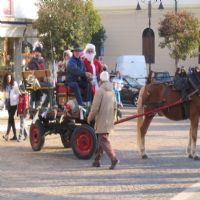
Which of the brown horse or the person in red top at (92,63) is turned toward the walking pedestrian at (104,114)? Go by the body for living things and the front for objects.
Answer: the person in red top

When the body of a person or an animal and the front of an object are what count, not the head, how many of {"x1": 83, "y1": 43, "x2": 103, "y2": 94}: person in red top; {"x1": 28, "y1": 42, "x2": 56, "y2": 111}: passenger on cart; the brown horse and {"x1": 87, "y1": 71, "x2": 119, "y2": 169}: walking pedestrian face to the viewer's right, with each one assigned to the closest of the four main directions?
1

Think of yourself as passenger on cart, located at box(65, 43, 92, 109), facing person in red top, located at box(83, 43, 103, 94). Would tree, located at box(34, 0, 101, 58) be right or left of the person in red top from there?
left

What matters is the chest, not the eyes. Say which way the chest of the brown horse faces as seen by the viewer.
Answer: to the viewer's right

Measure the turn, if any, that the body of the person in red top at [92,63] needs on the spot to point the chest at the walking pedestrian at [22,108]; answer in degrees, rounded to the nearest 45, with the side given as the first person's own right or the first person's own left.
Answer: approximately 135° to the first person's own right

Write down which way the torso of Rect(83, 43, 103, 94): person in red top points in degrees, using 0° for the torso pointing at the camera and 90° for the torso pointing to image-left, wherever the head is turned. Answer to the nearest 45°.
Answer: approximately 0°

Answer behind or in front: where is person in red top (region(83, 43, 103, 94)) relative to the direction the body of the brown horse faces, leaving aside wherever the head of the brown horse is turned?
behind

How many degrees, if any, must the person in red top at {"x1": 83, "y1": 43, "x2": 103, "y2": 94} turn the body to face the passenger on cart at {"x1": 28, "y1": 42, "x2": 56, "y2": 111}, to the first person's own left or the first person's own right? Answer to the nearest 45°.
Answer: approximately 90° to the first person's own right

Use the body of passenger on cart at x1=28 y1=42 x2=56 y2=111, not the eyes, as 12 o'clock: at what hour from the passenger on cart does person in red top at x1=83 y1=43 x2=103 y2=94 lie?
The person in red top is roughly at 10 o'clock from the passenger on cart.

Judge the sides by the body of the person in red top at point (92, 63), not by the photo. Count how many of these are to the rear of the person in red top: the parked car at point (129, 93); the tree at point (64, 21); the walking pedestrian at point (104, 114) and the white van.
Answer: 3

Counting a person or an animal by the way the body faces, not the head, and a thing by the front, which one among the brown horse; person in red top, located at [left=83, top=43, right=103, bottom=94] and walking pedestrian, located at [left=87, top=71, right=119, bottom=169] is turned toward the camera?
the person in red top

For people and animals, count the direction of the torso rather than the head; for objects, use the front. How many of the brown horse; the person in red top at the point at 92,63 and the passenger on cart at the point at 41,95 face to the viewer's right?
1

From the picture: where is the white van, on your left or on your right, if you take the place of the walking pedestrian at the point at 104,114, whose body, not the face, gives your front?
on your right

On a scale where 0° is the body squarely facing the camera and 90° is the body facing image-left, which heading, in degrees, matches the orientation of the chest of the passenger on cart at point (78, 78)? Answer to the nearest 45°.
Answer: approximately 315°

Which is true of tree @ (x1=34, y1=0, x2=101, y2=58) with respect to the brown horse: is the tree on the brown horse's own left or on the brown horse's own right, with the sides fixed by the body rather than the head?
on the brown horse's own left

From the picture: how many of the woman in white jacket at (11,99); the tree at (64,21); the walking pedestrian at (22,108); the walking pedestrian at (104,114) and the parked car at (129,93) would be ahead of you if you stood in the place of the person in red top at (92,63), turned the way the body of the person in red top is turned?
1

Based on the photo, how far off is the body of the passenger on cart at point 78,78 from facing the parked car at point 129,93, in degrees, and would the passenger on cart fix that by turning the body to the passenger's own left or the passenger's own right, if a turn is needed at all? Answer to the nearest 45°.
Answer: approximately 135° to the passenger's own left
